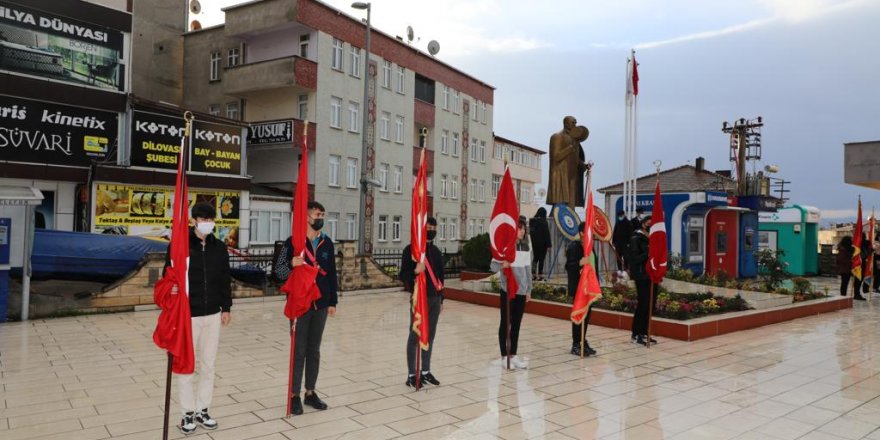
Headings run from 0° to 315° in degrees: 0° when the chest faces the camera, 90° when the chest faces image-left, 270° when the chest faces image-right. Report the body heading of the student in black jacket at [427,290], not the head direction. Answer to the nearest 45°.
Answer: approximately 0°

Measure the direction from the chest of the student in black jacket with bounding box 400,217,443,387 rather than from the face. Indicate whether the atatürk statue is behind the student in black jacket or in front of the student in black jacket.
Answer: behind

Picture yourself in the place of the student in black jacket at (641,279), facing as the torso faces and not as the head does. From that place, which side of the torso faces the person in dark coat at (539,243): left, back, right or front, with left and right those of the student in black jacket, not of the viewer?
back

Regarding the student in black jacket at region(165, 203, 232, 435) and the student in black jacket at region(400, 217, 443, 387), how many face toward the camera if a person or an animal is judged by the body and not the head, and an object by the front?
2

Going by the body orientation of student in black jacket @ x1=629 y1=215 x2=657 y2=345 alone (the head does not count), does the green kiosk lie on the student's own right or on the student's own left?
on the student's own left

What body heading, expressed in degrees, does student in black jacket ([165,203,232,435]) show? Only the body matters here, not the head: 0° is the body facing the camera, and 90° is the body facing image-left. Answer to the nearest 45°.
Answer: approximately 0°
